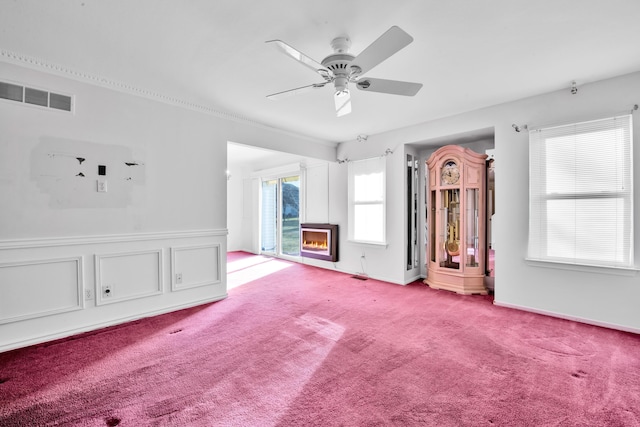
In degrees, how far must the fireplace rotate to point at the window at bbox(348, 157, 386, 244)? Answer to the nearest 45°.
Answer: approximately 90° to its left

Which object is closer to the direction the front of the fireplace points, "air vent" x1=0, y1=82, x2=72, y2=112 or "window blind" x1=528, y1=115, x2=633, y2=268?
the air vent

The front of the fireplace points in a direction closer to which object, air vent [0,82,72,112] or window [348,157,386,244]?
the air vent

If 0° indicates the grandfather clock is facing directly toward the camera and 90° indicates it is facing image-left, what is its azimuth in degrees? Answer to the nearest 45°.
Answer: approximately 45°

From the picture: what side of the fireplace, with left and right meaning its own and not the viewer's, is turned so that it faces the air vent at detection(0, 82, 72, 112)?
front

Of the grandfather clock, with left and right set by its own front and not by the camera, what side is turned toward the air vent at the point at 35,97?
front

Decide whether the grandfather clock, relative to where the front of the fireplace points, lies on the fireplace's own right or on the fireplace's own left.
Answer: on the fireplace's own left

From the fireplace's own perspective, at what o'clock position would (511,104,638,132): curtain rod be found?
The curtain rod is roughly at 9 o'clock from the fireplace.

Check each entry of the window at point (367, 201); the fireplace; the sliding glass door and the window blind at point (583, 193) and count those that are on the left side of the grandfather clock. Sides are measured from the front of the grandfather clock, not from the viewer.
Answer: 1

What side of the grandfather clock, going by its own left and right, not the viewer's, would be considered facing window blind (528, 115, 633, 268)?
left

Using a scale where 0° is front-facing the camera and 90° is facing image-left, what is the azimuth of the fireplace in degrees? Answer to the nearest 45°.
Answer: approximately 45°

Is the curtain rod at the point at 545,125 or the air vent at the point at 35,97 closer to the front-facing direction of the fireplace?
the air vent

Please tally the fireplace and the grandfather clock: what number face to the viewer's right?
0

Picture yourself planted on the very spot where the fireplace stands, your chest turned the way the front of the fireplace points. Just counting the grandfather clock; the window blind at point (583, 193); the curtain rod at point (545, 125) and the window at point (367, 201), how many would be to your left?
4
